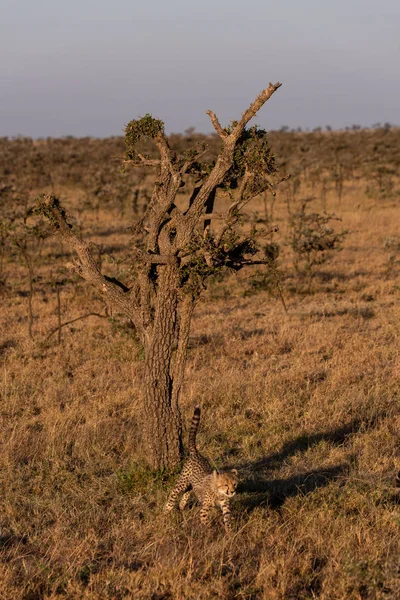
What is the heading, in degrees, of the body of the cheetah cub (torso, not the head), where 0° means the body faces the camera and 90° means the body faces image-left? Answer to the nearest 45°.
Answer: approximately 315°
